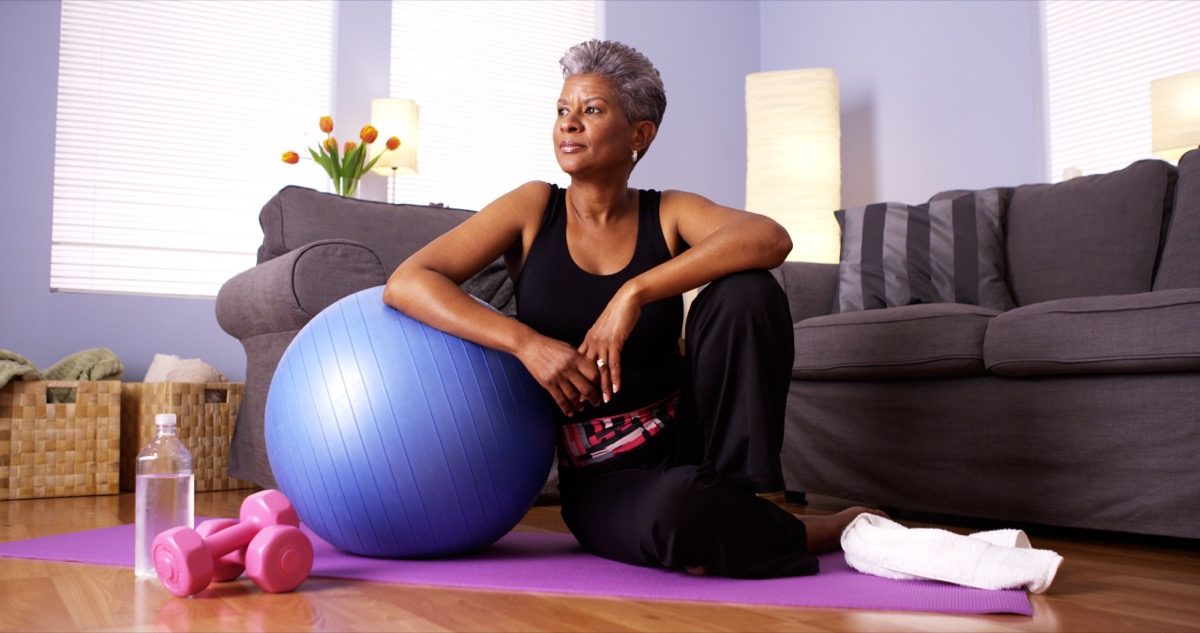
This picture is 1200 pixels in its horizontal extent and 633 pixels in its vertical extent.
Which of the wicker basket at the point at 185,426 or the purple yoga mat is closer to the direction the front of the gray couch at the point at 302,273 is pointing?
the purple yoga mat

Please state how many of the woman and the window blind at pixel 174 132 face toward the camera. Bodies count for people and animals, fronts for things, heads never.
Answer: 2

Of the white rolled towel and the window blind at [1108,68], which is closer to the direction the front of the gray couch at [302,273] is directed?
the white rolled towel

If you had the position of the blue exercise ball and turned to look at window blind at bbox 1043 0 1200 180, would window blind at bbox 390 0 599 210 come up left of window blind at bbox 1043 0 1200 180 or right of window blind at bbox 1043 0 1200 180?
left

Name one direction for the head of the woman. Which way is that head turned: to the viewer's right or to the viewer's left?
to the viewer's left

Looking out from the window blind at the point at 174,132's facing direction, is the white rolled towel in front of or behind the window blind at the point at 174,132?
in front

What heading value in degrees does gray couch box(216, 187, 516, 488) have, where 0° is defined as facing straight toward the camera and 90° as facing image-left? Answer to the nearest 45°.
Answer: approximately 315°

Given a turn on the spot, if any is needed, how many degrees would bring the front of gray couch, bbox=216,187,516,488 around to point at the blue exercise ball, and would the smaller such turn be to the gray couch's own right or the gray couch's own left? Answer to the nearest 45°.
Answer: approximately 45° to the gray couch's own right

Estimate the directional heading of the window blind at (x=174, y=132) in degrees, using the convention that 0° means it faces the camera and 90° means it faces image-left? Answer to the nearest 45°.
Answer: approximately 0°

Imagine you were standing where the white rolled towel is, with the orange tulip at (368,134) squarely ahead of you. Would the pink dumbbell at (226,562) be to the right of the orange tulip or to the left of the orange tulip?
left

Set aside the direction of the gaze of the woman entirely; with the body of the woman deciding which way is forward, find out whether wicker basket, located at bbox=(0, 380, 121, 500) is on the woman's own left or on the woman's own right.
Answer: on the woman's own right

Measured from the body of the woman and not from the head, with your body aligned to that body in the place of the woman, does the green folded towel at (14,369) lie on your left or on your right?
on your right

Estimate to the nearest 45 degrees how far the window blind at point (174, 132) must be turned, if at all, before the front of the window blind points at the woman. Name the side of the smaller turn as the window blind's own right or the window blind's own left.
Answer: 0° — it already faces them

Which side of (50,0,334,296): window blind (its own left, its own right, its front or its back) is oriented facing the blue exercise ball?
front

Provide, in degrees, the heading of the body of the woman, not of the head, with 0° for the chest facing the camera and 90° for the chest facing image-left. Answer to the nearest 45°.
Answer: approximately 0°
